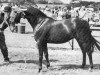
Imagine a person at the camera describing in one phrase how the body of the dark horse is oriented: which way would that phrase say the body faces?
to the viewer's left
